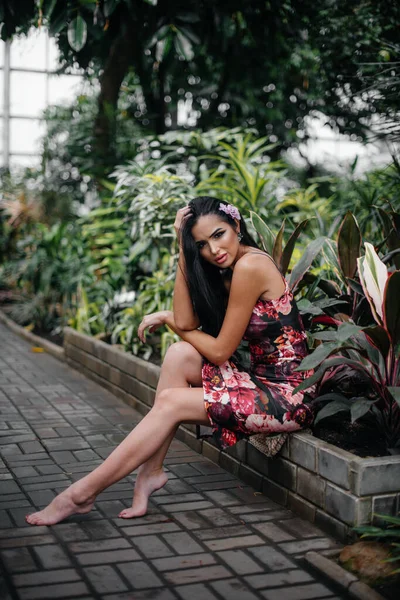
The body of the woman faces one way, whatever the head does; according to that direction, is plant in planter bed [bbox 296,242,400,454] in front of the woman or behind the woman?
behind

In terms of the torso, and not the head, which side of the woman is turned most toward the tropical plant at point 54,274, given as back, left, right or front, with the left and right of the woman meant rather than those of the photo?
right

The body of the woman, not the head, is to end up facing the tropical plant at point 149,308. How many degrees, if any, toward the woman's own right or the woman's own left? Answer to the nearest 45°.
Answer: approximately 90° to the woman's own right

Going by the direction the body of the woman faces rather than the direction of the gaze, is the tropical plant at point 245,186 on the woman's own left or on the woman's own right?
on the woman's own right

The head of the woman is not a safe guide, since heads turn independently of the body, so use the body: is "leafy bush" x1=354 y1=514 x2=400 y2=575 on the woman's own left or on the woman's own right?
on the woman's own left

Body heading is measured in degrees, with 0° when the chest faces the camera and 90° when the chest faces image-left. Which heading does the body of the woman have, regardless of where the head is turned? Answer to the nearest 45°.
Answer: approximately 90°
